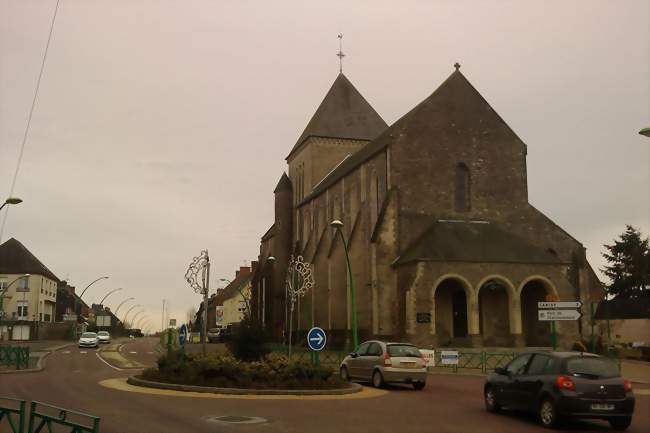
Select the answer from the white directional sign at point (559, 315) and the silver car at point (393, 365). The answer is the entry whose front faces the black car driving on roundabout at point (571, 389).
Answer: the white directional sign

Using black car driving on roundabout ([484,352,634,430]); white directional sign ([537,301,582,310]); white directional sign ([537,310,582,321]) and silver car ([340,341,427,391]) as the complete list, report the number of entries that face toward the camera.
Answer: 2

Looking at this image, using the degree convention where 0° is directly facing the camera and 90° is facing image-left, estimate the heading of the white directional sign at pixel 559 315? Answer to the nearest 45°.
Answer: approximately 0°

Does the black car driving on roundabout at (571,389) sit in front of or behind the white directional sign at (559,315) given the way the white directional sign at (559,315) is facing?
in front

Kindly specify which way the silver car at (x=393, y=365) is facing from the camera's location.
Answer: facing away from the viewer and to the left of the viewer

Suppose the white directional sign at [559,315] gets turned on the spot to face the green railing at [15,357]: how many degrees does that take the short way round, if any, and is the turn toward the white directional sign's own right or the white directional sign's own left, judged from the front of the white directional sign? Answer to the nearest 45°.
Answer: approximately 90° to the white directional sign's own right

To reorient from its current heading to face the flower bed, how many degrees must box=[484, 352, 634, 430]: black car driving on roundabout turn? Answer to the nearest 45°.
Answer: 0° — it already faces it

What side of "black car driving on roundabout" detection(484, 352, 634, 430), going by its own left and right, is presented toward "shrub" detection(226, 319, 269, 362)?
front

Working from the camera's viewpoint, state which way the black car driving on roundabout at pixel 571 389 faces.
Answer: facing away from the viewer and to the left of the viewer

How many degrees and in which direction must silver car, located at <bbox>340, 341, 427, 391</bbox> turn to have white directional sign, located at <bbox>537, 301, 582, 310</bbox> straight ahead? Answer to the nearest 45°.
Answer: approximately 90° to its right
